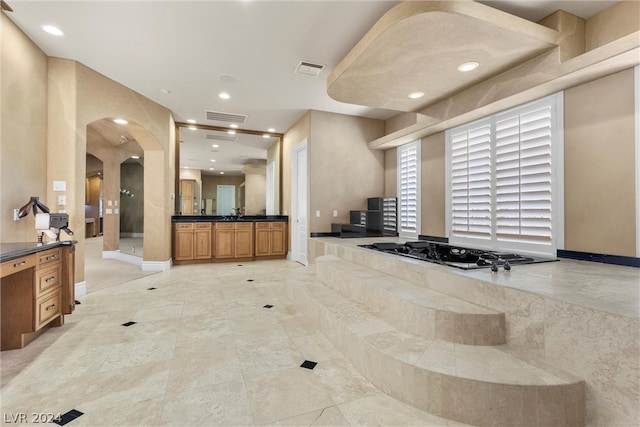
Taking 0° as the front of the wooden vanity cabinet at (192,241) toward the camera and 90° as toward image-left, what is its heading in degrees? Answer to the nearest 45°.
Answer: approximately 0°

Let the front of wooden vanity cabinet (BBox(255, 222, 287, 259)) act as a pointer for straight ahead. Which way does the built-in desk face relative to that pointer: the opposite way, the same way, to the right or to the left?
to the left

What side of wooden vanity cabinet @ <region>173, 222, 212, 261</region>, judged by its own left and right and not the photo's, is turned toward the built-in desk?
front

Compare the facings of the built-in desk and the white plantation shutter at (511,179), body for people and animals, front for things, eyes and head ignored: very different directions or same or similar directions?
very different directions

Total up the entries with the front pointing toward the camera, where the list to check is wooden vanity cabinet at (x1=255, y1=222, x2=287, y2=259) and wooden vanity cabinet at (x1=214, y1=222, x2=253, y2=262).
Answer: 2

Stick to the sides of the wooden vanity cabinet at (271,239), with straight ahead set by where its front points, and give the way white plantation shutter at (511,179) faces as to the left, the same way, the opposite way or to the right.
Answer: to the right

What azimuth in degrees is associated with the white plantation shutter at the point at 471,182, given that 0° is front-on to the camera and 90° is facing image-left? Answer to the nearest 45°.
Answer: approximately 45°

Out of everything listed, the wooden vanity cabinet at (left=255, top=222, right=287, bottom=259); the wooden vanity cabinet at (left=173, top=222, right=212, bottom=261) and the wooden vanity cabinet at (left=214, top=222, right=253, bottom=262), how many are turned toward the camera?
3

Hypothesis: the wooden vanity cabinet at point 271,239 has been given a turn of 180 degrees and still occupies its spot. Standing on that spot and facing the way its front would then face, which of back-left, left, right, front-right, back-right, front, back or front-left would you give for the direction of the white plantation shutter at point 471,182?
back-right

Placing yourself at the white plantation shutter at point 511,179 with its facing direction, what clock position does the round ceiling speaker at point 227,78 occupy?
The round ceiling speaker is roughly at 1 o'clock from the white plantation shutter.

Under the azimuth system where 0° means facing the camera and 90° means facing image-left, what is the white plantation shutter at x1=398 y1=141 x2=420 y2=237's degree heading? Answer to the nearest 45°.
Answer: approximately 45°

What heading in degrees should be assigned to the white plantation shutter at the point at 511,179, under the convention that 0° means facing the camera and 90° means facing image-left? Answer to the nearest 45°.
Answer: approximately 45°

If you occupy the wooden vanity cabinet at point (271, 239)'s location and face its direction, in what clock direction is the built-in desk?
The built-in desk is roughly at 1 o'clock from the wooden vanity cabinet.
